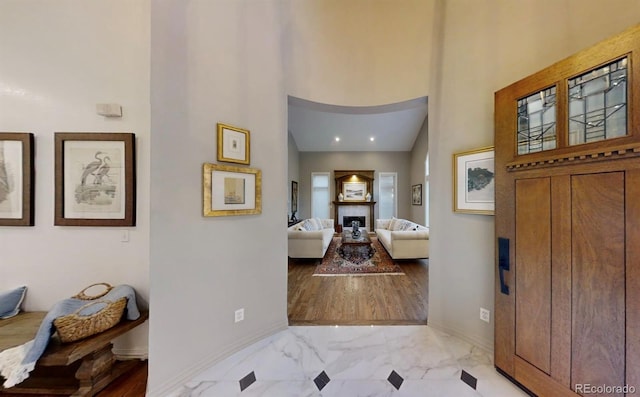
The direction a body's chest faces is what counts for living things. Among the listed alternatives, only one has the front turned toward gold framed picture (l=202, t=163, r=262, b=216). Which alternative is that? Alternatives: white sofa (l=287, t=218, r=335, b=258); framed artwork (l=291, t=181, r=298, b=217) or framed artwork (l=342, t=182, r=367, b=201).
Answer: framed artwork (l=342, t=182, r=367, b=201)

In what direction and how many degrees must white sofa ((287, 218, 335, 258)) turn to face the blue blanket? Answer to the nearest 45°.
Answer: approximately 135° to its right

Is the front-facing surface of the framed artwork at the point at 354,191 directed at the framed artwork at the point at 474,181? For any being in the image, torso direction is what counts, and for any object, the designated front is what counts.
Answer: yes

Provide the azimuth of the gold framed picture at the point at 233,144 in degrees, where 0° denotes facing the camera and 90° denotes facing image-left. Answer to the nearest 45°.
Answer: approximately 315°

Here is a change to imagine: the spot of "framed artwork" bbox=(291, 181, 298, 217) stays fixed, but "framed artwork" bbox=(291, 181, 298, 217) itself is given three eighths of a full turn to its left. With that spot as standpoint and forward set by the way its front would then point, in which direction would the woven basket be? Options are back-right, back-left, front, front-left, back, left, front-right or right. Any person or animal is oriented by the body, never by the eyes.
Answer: back-left

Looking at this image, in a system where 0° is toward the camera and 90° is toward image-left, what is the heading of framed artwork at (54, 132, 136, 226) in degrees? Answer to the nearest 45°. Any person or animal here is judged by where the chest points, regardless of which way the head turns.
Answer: approximately 0°

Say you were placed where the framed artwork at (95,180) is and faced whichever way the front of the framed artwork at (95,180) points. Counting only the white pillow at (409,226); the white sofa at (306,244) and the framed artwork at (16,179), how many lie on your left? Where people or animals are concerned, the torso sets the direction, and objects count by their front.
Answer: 2

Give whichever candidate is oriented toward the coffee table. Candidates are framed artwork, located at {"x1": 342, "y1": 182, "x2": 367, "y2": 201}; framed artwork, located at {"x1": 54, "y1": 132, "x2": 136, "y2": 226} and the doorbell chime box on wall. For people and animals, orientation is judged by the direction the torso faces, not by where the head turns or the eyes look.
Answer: framed artwork, located at {"x1": 342, "y1": 182, "x2": 367, "y2": 201}

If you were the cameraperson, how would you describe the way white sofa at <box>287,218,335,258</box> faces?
facing to the right of the viewer

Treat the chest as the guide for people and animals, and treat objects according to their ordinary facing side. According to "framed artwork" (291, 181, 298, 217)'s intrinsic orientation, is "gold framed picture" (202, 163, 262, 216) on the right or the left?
on its right

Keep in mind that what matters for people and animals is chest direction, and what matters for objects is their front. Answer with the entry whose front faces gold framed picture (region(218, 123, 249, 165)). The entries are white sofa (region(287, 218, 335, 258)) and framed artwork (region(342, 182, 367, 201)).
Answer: the framed artwork

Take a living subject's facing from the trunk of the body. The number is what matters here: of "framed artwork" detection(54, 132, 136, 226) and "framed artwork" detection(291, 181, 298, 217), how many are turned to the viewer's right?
1

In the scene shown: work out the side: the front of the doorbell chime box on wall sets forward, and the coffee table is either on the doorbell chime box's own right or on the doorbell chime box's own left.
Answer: on the doorbell chime box's own left
